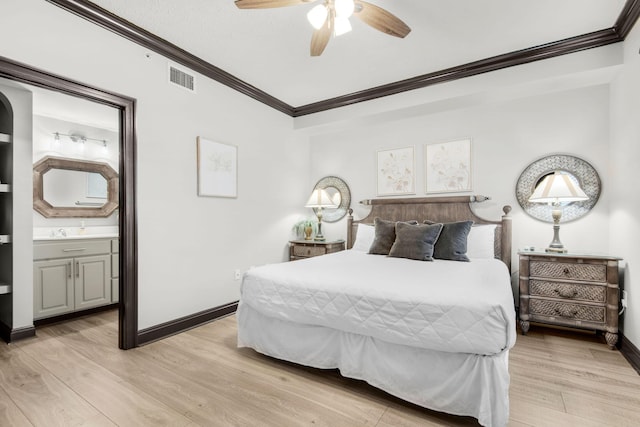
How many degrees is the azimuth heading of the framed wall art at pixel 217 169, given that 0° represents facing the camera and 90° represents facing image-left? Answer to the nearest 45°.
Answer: approximately 315°

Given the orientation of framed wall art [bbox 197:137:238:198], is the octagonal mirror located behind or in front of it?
behind

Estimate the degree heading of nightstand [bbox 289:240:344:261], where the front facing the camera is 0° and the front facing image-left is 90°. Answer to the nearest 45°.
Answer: approximately 45°

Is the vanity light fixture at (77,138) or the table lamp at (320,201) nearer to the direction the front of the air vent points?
the table lamp

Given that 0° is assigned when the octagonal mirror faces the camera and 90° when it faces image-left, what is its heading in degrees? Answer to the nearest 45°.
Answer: approximately 315°

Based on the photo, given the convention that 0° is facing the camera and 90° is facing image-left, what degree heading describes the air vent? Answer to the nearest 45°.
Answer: approximately 315°

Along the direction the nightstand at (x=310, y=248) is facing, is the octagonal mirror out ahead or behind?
ahead

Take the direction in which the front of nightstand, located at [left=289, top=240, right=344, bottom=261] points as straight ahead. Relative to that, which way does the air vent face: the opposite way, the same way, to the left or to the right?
to the left
